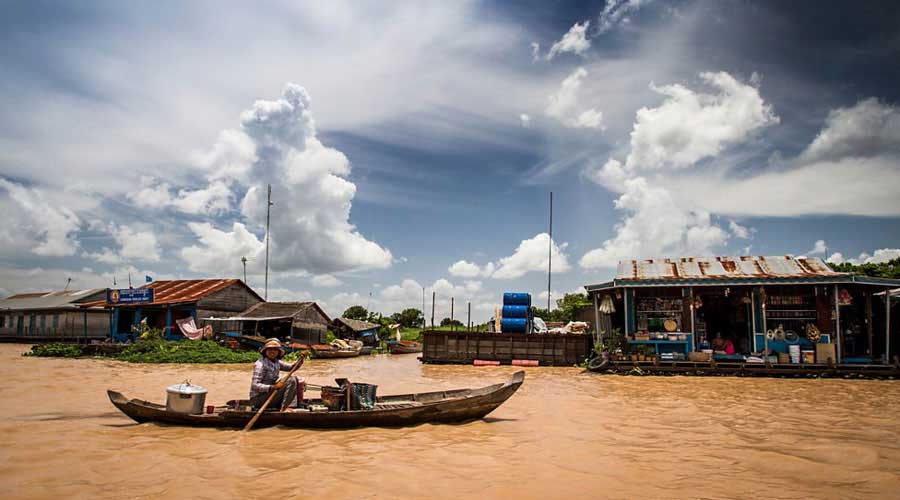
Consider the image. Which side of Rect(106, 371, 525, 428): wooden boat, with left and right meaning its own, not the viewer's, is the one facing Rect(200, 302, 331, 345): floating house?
left

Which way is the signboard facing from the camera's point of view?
toward the camera

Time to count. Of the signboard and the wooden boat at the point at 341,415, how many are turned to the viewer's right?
1

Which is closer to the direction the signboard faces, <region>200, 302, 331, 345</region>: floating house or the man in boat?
the man in boat

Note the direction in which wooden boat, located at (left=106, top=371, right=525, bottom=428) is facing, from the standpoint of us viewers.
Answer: facing to the right of the viewer

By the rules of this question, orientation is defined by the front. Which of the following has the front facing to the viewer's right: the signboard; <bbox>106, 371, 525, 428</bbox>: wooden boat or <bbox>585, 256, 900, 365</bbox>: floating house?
the wooden boat

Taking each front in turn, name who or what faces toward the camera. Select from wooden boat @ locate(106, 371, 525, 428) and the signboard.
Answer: the signboard

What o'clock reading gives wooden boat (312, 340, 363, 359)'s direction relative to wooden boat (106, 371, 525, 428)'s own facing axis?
wooden boat (312, 340, 363, 359) is roughly at 9 o'clock from wooden boat (106, 371, 525, 428).

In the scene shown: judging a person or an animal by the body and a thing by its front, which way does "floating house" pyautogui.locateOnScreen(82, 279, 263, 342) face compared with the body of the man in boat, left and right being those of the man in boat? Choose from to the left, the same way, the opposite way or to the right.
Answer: to the right

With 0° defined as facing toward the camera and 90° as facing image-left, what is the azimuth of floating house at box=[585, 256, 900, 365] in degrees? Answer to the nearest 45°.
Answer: approximately 0°

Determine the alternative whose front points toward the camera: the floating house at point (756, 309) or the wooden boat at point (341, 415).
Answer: the floating house

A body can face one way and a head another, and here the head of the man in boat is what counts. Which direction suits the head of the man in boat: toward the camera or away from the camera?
toward the camera
